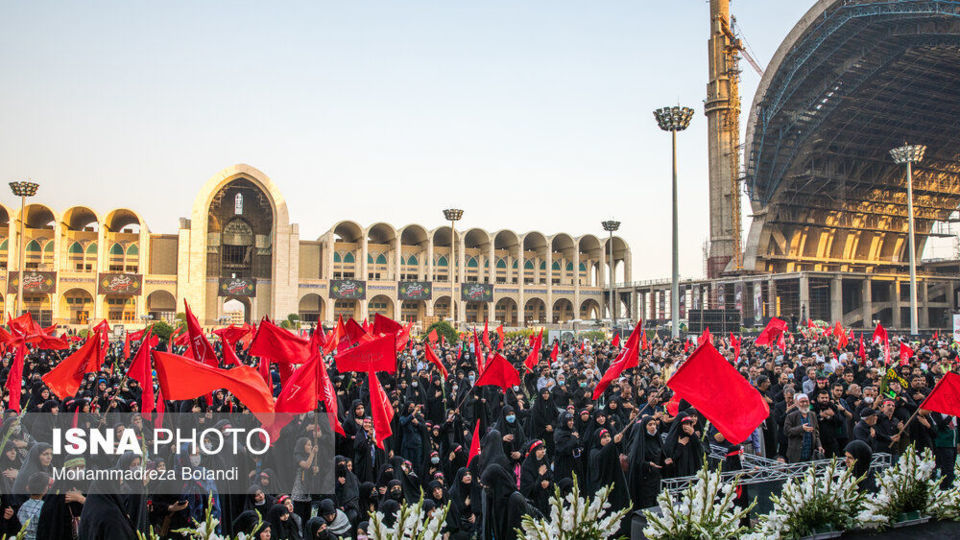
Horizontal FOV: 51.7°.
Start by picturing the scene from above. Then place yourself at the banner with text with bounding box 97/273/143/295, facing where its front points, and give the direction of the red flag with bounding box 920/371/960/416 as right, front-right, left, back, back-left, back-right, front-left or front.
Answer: front

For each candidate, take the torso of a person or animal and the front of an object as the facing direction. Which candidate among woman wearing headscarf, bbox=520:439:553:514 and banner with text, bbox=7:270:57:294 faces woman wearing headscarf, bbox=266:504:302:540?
the banner with text

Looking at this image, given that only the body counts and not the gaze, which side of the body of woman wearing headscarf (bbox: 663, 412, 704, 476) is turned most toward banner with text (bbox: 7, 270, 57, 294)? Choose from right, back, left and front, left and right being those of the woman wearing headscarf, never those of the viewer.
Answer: back

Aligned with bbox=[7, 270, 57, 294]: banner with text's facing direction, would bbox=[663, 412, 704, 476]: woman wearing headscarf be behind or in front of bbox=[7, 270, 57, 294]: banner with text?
in front

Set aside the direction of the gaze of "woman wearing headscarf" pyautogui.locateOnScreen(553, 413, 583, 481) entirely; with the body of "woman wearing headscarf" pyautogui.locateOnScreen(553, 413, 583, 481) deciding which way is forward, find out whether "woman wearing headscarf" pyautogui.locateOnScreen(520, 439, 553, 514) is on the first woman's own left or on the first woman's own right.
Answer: on the first woman's own right

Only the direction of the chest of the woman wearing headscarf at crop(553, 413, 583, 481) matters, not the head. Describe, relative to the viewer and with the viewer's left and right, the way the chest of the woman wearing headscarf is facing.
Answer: facing the viewer and to the right of the viewer

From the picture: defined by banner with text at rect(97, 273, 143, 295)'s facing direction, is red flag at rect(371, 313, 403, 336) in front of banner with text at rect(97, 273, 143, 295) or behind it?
in front

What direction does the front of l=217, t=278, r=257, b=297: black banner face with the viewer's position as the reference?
facing the viewer

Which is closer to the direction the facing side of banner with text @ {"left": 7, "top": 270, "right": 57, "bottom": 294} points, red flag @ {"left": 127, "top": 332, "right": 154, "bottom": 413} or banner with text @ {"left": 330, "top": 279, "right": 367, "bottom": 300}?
the red flag

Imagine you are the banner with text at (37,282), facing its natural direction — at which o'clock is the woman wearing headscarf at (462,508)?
The woman wearing headscarf is roughly at 12 o'clock from the banner with text.

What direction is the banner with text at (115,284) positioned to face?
toward the camera

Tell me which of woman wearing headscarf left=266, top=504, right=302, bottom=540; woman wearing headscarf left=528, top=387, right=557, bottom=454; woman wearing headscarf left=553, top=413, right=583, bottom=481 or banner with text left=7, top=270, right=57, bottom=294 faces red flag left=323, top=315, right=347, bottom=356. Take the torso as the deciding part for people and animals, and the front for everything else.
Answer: the banner with text

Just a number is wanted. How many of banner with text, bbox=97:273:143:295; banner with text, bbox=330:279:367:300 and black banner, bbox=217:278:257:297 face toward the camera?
3

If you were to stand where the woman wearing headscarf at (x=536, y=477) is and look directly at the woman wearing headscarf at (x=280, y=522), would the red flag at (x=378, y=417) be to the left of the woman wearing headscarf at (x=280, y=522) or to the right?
right

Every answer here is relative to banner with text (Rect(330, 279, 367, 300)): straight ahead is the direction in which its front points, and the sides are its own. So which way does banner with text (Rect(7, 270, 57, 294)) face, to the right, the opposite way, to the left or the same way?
the same way

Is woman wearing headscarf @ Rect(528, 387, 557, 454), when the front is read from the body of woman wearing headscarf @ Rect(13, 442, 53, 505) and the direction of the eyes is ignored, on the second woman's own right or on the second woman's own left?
on the second woman's own left

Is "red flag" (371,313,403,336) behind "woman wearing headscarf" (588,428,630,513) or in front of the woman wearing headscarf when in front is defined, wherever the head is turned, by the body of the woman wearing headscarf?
behind

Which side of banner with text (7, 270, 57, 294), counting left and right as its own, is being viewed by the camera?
front

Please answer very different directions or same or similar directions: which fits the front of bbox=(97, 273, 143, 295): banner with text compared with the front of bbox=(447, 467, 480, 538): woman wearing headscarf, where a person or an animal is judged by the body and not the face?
same or similar directions

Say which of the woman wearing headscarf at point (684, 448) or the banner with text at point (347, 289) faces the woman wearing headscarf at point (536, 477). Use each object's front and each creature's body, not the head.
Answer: the banner with text

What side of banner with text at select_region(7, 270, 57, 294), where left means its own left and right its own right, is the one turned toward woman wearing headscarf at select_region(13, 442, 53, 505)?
front
